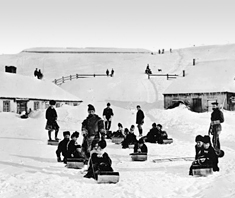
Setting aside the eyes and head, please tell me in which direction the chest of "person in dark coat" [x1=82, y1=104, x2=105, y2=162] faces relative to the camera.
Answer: toward the camera

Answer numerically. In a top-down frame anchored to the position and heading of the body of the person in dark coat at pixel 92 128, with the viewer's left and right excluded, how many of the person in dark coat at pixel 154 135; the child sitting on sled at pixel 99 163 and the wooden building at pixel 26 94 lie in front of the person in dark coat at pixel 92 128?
1

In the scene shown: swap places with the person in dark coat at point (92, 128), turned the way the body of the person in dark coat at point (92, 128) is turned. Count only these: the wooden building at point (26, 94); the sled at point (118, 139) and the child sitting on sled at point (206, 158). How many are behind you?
2

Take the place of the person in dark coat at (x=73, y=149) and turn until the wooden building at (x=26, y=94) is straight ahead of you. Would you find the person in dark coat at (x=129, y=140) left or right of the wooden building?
right

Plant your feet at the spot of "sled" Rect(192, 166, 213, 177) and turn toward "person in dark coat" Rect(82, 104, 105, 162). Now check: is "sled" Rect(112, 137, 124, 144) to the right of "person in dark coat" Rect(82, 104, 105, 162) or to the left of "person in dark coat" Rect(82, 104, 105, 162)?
right

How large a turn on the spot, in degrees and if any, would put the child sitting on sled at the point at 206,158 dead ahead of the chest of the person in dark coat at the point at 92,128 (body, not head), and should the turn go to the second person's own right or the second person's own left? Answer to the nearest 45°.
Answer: approximately 45° to the second person's own left

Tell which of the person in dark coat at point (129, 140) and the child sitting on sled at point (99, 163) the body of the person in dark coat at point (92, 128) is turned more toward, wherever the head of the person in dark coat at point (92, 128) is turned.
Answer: the child sitting on sled

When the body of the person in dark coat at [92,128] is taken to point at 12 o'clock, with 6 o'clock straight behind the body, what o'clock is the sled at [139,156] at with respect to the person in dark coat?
The sled is roughly at 8 o'clock from the person in dark coat.

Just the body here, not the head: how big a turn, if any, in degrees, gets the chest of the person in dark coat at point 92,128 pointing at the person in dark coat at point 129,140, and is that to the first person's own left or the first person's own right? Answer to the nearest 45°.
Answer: approximately 180°

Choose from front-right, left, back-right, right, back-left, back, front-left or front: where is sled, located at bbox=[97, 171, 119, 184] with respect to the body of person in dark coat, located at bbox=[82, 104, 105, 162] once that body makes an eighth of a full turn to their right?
front-left

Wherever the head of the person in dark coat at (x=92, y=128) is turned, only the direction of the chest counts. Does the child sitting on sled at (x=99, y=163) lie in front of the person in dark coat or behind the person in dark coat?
in front

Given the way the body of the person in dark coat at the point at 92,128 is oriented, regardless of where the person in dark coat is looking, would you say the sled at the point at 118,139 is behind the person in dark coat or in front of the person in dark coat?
behind

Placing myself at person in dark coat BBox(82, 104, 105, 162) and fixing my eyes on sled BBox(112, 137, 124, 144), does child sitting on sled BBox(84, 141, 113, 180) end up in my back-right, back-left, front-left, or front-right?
back-right

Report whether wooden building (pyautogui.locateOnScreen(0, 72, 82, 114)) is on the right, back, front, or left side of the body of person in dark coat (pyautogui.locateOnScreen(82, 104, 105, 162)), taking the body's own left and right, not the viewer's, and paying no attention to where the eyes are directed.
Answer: back

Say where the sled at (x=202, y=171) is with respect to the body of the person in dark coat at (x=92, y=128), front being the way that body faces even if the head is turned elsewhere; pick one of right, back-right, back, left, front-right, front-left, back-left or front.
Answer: front-left
